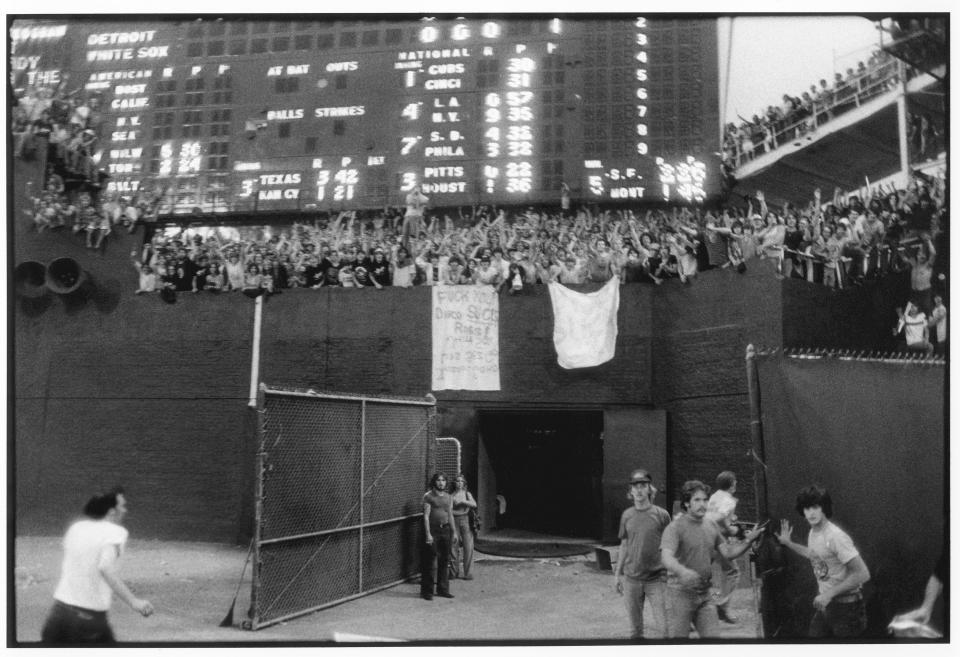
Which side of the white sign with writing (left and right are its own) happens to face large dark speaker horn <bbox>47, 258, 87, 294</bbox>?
right

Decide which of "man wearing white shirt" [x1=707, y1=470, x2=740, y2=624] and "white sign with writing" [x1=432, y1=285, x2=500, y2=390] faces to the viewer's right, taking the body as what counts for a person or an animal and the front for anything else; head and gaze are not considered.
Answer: the man wearing white shirt

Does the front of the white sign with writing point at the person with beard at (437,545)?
yes

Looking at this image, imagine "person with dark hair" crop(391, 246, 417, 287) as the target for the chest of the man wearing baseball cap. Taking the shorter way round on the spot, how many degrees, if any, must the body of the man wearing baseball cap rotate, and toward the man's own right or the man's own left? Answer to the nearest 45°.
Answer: approximately 135° to the man's own right

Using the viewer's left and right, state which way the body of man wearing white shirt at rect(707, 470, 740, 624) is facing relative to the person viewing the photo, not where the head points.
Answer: facing to the right of the viewer

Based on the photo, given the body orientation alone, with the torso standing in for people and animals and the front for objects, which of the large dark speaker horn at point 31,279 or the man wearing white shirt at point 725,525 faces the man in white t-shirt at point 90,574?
the large dark speaker horn

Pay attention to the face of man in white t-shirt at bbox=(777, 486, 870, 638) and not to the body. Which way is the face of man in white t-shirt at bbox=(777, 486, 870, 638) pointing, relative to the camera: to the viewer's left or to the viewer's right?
to the viewer's left
